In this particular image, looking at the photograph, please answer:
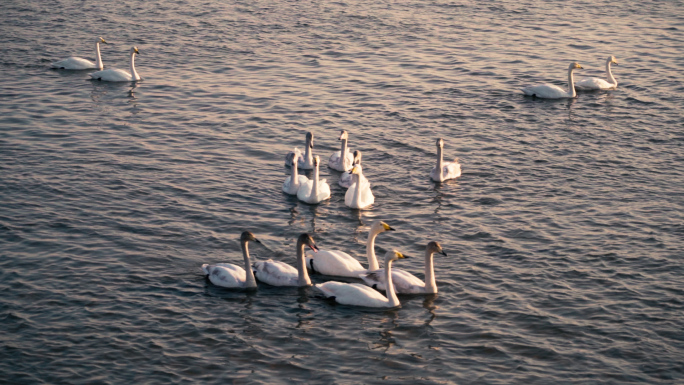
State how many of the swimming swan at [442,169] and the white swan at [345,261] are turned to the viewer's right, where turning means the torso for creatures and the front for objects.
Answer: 1

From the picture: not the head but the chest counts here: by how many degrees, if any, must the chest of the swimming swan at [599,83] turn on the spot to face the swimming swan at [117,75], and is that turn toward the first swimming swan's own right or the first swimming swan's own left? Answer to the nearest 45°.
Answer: approximately 180°

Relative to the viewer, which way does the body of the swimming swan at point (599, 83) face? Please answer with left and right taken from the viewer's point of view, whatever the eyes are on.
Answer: facing to the right of the viewer

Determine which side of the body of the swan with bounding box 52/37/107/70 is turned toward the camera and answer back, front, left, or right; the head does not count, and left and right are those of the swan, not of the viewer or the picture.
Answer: right

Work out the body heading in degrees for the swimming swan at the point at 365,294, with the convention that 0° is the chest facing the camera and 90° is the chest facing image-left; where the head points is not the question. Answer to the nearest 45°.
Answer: approximately 270°

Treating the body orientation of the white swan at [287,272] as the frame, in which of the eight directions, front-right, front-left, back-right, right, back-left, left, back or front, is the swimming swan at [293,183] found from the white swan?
left

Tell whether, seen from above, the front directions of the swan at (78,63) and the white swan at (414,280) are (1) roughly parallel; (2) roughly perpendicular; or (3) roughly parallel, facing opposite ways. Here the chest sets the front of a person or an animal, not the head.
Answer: roughly parallel

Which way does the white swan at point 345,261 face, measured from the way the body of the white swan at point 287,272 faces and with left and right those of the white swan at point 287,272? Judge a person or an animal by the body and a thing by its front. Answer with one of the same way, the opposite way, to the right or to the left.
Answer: the same way

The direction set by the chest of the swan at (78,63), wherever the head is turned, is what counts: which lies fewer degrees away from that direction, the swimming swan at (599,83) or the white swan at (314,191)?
the swimming swan

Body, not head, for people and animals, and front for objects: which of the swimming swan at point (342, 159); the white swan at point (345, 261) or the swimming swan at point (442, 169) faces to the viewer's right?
the white swan

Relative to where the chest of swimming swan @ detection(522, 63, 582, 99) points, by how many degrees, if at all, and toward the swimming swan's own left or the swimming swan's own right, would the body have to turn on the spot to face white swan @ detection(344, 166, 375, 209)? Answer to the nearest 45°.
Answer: approximately 90° to the swimming swan's own right

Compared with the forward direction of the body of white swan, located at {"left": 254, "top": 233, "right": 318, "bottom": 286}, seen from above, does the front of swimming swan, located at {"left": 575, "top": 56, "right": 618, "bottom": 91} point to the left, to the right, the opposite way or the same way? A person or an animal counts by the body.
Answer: the same way

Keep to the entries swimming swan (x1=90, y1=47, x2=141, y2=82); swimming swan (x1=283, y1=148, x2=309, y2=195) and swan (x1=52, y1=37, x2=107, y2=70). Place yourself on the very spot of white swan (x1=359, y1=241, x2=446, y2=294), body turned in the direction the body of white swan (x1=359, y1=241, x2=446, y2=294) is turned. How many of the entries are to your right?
0

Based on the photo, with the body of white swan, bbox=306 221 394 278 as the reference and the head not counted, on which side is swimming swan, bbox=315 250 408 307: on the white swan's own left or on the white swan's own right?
on the white swan's own right

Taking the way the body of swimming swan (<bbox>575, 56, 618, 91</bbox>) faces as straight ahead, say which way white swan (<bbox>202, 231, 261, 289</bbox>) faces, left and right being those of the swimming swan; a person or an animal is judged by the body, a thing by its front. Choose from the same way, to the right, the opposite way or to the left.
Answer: the same way

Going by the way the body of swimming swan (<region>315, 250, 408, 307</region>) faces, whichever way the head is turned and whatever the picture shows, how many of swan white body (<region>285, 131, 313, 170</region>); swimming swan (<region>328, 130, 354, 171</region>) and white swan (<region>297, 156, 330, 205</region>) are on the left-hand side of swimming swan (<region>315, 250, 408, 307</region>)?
3

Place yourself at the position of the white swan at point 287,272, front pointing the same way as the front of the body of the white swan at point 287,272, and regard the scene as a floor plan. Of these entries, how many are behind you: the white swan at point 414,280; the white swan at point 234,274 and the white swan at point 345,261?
1

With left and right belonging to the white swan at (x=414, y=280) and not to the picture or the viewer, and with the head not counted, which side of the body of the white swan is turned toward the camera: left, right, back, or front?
right
